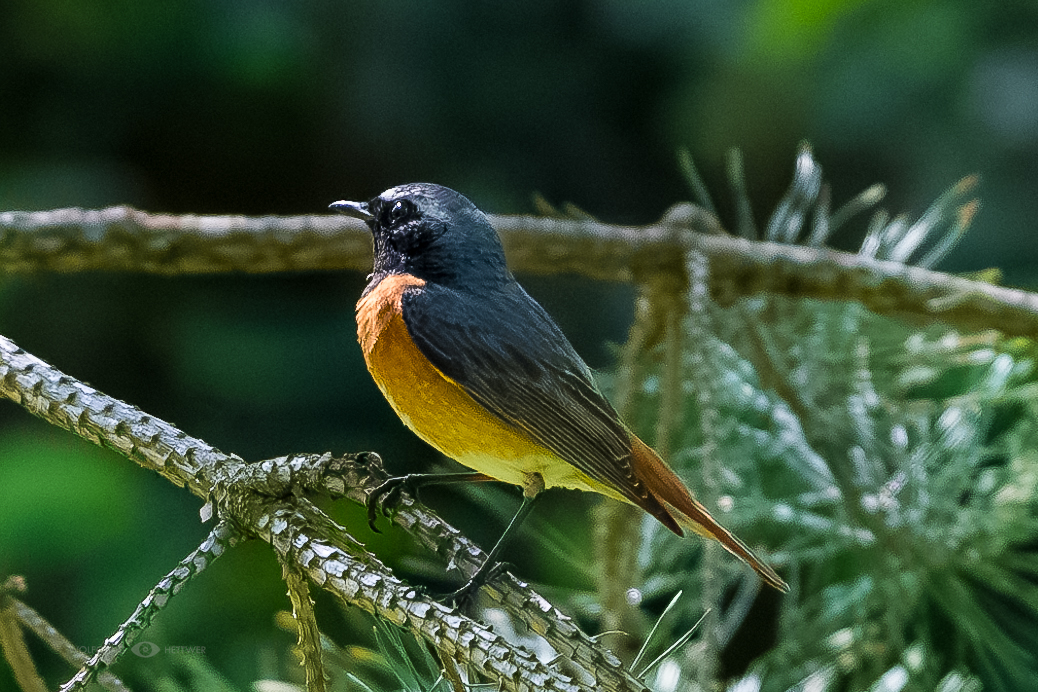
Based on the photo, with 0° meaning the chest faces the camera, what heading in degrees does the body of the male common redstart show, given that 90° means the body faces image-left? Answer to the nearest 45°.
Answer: approximately 90°
